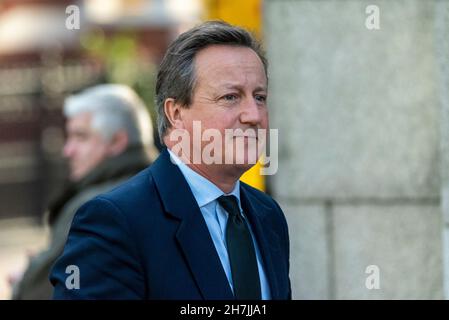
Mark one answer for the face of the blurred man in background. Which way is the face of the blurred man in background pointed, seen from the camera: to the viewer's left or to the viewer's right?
to the viewer's left

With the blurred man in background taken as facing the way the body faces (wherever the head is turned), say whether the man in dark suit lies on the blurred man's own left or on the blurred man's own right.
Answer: on the blurred man's own left

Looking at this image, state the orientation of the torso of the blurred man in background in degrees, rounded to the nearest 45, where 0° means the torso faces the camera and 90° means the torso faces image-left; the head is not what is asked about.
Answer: approximately 90°

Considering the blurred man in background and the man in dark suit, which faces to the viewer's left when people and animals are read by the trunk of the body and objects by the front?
the blurred man in background

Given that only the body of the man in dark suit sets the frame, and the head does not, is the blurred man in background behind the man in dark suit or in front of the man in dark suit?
behind

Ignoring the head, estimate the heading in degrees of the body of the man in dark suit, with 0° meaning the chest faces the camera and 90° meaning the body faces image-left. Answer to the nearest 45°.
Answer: approximately 315°
